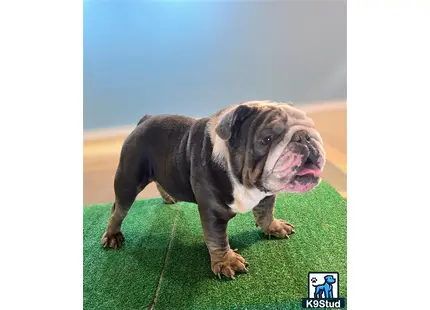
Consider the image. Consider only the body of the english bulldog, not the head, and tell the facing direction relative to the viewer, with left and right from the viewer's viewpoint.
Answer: facing the viewer and to the right of the viewer
